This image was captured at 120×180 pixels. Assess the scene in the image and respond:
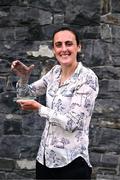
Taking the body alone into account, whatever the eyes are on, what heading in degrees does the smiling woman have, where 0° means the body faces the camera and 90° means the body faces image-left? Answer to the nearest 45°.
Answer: approximately 45°
